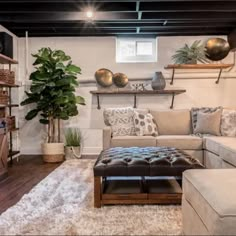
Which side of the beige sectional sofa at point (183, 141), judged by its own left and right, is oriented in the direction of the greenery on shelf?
back

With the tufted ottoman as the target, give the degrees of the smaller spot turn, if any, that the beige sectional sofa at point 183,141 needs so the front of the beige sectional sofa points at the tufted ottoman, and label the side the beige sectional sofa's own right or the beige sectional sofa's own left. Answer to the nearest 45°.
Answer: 0° — it already faces it

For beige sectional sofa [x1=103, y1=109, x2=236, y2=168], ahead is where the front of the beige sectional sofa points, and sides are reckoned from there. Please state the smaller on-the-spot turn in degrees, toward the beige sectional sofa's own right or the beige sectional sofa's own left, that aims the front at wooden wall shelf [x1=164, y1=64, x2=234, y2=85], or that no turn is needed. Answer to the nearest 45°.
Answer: approximately 180°

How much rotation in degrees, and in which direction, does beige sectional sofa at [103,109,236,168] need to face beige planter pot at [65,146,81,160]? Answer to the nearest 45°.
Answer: approximately 135° to its right

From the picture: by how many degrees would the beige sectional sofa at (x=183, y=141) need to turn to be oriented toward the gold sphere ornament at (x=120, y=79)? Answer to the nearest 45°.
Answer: approximately 135° to its right

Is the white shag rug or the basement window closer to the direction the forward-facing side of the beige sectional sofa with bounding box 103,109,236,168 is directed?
the white shag rug

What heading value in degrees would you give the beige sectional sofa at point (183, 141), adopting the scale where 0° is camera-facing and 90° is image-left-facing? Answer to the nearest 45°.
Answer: approximately 0°

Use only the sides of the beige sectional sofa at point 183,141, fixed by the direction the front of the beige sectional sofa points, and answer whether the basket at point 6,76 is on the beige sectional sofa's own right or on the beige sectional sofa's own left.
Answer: on the beige sectional sofa's own right

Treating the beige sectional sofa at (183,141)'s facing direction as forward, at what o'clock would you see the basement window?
The basement window is roughly at 5 o'clock from the beige sectional sofa.

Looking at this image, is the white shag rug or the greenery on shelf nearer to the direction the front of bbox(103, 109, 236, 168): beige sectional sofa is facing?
the white shag rug
